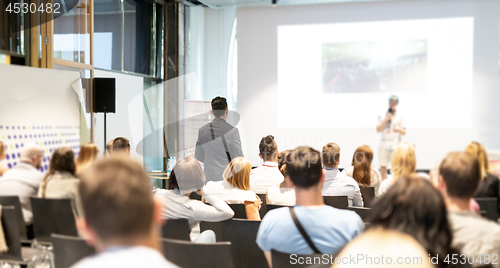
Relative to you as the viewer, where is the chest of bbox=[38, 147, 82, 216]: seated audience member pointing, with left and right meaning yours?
facing away from the viewer

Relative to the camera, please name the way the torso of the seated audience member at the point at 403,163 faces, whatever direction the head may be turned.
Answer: away from the camera

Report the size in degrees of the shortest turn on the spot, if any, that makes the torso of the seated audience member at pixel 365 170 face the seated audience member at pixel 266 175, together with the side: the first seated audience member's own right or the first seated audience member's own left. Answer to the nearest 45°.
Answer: approximately 90° to the first seated audience member's own left

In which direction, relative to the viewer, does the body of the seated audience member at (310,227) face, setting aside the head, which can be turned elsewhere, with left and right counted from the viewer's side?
facing away from the viewer

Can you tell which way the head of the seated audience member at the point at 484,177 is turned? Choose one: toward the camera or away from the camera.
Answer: away from the camera

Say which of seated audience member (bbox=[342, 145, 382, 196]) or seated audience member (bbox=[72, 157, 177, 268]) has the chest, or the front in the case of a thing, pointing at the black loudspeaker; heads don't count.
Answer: seated audience member (bbox=[72, 157, 177, 268])

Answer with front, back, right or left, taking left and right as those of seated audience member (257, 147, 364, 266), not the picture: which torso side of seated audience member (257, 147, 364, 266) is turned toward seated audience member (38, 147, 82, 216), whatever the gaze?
left

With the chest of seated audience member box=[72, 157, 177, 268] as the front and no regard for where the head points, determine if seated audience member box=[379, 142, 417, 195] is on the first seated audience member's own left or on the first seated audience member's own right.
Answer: on the first seated audience member's own right

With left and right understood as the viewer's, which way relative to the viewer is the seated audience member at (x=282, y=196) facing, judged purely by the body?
facing away from the viewer

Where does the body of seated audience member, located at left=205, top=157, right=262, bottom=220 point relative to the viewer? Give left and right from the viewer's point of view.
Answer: facing away from the viewer

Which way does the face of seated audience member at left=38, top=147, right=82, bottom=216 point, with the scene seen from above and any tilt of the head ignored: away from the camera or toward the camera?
away from the camera

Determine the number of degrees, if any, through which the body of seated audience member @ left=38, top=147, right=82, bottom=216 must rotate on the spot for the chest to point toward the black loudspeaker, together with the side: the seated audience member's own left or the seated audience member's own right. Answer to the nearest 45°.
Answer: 0° — they already face it

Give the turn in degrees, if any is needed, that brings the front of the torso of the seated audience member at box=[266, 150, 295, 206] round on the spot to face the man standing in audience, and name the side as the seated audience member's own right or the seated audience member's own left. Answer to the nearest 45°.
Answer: approximately 45° to the seated audience member's own left

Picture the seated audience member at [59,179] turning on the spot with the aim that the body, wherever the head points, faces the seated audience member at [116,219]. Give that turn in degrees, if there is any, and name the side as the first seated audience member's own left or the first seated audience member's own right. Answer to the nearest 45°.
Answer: approximately 180°
